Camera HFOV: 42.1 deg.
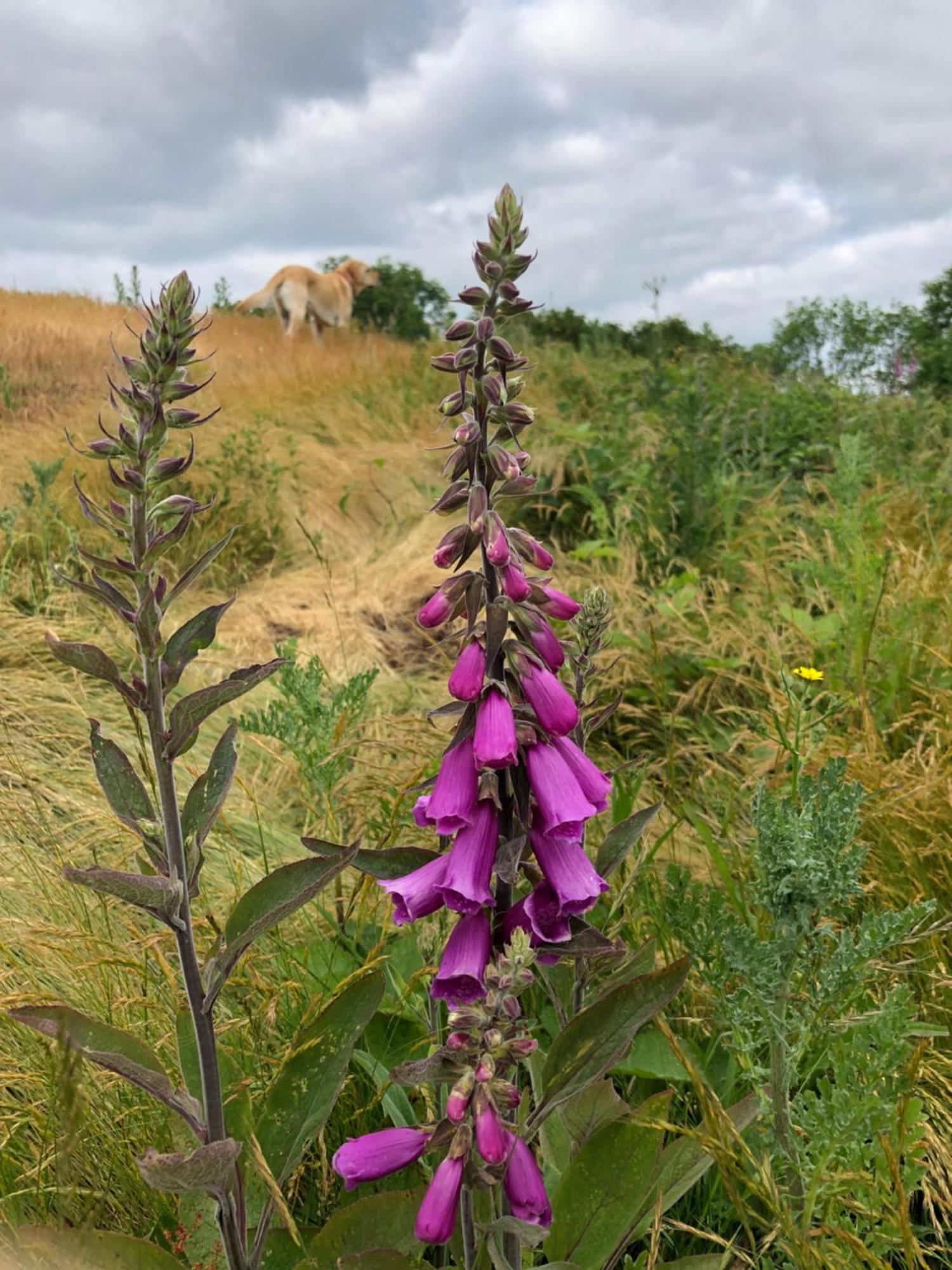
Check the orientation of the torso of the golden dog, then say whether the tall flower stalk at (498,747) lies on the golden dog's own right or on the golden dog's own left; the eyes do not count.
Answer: on the golden dog's own right

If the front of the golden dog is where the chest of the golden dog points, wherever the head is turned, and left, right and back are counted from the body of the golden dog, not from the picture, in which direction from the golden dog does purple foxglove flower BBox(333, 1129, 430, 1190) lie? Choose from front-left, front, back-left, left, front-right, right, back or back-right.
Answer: back-right

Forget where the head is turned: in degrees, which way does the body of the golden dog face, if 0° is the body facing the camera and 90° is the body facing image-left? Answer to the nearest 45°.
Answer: approximately 225°
